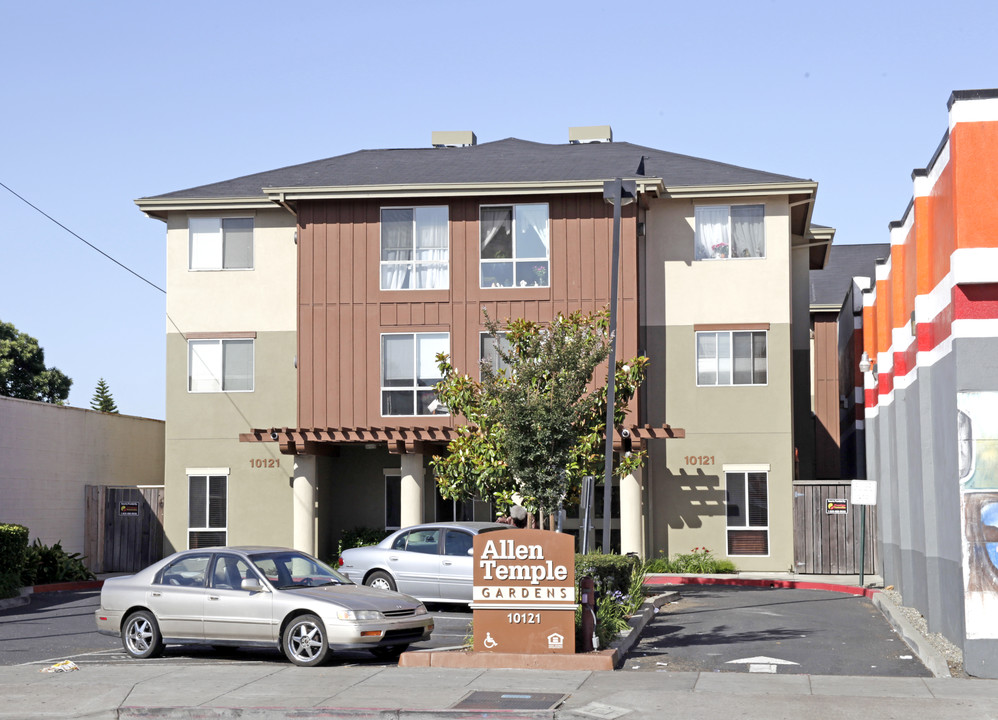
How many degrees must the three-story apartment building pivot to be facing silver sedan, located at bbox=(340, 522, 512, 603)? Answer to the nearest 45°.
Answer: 0° — it already faces it

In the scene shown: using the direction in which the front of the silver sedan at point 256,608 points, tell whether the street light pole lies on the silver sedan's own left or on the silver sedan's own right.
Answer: on the silver sedan's own left

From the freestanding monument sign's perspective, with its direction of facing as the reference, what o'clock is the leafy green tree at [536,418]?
The leafy green tree is roughly at 6 o'clock from the freestanding monument sign.

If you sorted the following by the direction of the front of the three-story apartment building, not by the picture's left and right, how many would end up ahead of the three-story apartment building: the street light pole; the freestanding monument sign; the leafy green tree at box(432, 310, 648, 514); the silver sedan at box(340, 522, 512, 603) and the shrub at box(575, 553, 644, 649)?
5

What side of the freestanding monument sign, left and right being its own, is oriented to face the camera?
front

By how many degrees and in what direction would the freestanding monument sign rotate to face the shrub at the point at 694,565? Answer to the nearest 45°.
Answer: approximately 180°

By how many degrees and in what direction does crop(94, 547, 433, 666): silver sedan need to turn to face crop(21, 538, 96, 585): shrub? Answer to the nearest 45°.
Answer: approximately 135° to its left

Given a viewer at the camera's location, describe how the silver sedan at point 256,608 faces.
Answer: facing the viewer and to the right of the viewer

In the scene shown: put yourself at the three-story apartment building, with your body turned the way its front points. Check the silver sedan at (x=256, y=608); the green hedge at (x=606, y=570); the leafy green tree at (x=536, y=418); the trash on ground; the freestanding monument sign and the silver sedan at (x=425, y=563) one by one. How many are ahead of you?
6

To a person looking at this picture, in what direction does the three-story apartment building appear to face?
facing the viewer

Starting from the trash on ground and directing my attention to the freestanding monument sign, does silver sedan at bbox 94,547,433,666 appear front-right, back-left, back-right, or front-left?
front-left

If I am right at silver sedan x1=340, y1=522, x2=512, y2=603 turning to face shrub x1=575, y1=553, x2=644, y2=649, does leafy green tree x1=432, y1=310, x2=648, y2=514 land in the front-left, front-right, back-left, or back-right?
front-left

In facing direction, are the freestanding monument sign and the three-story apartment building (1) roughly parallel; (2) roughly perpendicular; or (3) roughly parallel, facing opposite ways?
roughly parallel

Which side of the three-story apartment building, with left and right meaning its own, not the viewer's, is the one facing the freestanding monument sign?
front

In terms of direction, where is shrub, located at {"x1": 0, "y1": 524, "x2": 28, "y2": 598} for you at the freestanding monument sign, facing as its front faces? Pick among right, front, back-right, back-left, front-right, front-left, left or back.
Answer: back-right
